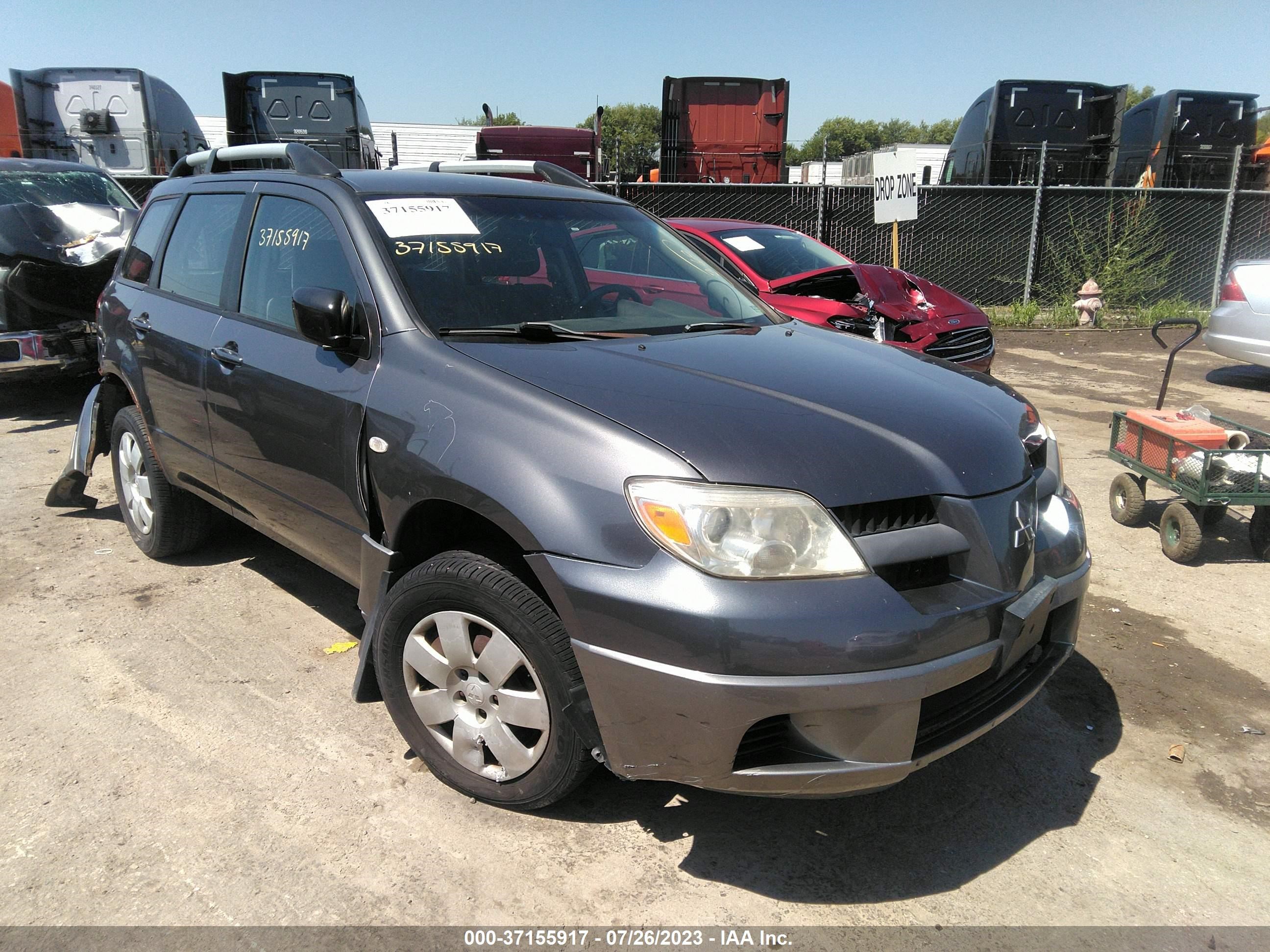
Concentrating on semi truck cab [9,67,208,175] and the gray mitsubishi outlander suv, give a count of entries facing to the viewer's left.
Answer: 0

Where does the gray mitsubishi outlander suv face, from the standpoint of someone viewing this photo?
facing the viewer and to the right of the viewer

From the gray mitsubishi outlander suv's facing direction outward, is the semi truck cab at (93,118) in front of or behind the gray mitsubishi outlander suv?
behind

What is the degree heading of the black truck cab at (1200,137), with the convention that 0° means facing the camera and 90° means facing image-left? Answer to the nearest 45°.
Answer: approximately 135°

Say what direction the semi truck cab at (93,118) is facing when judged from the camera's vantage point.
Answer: facing away from the viewer and to the right of the viewer

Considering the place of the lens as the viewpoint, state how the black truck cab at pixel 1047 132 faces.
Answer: facing away from the viewer and to the left of the viewer

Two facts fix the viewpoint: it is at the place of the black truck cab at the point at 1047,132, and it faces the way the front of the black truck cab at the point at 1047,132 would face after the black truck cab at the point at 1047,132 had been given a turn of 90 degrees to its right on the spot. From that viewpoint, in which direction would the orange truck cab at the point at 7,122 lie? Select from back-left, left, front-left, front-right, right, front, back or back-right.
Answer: back-left

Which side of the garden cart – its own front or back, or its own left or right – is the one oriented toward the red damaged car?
front

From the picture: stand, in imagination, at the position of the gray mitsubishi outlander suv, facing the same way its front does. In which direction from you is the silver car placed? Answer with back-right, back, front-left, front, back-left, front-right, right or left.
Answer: left

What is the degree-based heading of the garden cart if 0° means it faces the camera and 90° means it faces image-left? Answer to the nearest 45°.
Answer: approximately 135°

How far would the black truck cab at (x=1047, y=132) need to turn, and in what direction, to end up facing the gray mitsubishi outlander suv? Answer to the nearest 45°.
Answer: approximately 135° to its left

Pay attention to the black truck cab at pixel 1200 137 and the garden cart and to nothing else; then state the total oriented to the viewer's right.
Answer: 0

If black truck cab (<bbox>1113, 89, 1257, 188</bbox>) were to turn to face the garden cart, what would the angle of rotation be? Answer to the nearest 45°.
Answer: approximately 135° to its left

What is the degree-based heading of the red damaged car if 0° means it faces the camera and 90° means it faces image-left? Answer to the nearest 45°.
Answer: approximately 315°
